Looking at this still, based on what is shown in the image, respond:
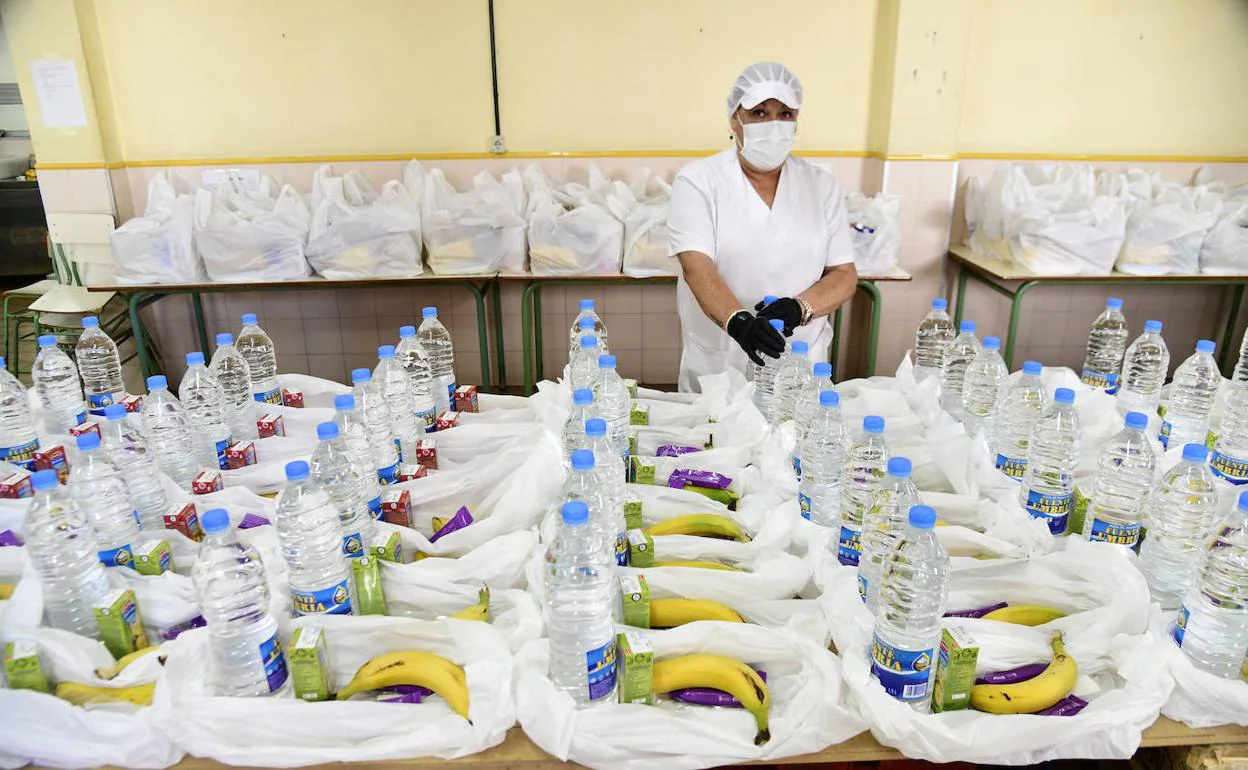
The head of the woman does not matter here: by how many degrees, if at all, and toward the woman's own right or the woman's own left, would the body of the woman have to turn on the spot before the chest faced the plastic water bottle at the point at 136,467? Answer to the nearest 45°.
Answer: approximately 45° to the woman's own right

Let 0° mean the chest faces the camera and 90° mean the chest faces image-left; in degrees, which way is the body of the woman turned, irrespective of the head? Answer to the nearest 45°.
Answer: approximately 0°

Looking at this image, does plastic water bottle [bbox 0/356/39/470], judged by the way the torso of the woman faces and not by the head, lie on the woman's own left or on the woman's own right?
on the woman's own right

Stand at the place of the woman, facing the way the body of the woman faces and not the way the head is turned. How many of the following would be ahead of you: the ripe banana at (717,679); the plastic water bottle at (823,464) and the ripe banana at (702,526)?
3

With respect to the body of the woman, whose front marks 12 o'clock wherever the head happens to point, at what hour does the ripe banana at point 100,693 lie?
The ripe banana is roughly at 1 o'clock from the woman.

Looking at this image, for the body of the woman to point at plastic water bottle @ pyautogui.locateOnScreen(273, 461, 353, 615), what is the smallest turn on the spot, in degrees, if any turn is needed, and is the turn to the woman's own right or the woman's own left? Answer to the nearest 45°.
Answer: approximately 45° to the woman's own right

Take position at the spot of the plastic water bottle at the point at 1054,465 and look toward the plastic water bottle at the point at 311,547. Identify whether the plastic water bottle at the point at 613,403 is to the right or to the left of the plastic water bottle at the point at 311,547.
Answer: right

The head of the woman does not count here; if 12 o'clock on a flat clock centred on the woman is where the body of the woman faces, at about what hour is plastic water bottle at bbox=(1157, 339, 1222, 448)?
The plastic water bottle is roughly at 10 o'clock from the woman.

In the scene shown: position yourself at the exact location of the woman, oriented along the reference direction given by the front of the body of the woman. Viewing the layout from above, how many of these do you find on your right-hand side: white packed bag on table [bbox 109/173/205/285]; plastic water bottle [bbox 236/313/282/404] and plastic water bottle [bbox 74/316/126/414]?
3

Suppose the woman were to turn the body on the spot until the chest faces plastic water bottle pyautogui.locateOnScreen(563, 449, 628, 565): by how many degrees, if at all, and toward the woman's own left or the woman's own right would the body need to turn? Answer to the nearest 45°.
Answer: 0° — they already face it
